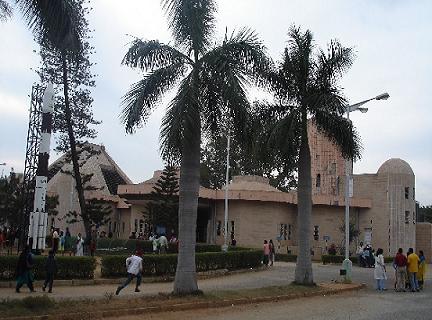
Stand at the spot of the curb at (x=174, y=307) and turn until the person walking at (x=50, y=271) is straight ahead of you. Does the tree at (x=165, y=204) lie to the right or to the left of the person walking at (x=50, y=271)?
right
